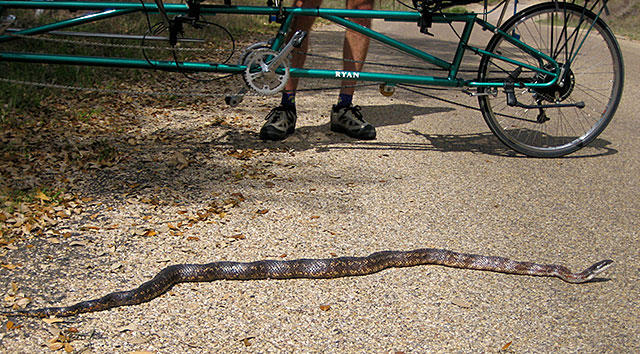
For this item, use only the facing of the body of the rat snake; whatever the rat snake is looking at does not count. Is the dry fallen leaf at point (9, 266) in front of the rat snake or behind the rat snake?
behind

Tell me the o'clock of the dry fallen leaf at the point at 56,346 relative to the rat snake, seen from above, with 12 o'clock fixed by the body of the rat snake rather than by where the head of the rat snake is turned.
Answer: The dry fallen leaf is roughly at 5 o'clock from the rat snake.

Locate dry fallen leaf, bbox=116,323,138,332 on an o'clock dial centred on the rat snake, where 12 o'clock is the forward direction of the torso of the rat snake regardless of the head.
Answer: The dry fallen leaf is roughly at 5 o'clock from the rat snake.

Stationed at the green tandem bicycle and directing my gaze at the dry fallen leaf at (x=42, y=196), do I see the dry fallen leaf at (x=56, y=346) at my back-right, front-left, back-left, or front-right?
front-left

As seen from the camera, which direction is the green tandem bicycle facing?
to the viewer's left

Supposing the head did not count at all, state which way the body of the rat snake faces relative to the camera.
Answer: to the viewer's right

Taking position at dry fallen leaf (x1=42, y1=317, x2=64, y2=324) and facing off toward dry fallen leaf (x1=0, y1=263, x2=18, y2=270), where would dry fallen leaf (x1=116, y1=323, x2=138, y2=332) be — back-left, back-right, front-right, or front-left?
back-right

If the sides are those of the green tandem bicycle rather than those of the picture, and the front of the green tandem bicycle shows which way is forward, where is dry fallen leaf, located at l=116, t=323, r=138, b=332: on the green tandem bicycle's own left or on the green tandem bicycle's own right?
on the green tandem bicycle's own left
